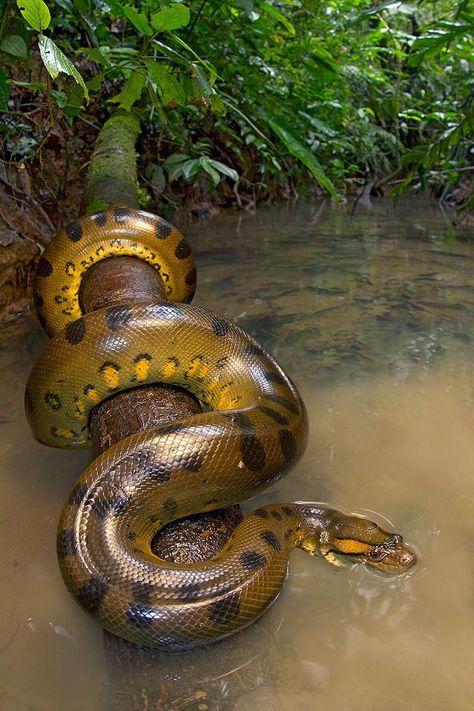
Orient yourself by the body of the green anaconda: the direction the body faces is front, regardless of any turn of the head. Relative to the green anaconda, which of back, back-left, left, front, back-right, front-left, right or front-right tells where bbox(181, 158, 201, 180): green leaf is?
left

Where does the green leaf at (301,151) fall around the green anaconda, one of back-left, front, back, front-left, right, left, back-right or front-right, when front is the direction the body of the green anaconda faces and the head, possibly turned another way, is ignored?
left

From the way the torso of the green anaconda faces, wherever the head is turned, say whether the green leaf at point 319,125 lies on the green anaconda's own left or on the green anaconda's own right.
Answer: on the green anaconda's own left

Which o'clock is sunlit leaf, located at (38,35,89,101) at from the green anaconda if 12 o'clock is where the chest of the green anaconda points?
The sunlit leaf is roughly at 8 o'clock from the green anaconda.

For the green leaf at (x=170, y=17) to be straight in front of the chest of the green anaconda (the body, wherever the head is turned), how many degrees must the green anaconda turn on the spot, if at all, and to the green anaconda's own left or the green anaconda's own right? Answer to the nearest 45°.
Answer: approximately 90° to the green anaconda's own left

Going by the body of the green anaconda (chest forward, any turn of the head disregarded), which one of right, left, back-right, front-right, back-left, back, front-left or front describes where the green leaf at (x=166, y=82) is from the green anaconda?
left

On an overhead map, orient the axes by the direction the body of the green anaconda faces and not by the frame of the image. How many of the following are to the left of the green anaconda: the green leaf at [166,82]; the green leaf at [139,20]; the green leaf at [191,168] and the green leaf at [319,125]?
4

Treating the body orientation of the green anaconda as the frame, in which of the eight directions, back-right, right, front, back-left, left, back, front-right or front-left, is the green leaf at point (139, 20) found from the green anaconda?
left

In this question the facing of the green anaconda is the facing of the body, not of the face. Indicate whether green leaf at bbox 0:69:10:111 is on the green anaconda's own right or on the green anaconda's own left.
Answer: on the green anaconda's own left

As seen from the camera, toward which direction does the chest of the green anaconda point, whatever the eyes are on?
to the viewer's right

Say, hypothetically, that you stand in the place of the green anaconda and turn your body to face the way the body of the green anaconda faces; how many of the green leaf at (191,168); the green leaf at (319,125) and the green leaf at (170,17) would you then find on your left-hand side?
3

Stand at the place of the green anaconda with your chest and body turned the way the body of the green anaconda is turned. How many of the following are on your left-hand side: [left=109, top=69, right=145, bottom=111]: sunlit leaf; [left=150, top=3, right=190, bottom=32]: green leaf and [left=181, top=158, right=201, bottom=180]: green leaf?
3
